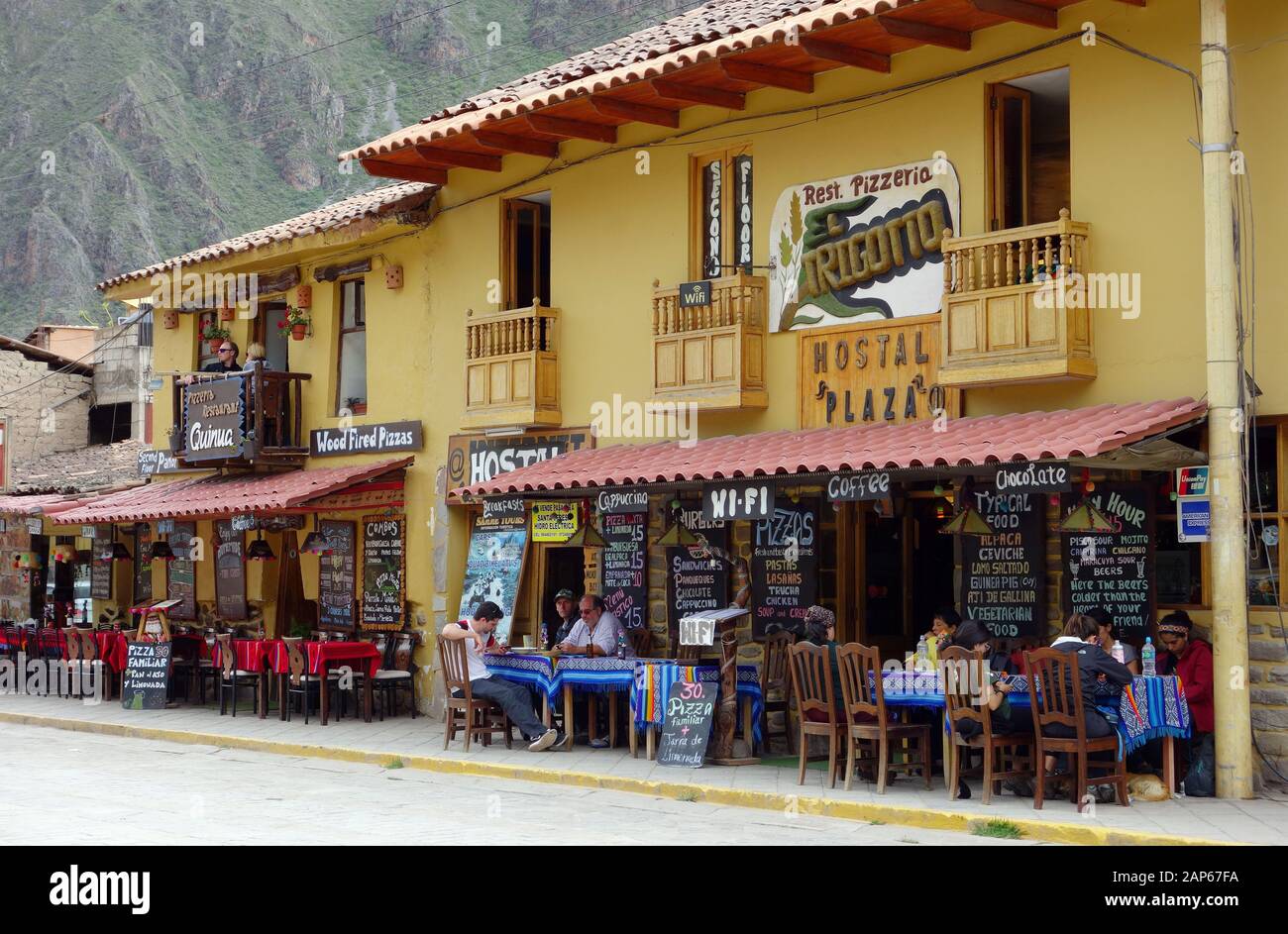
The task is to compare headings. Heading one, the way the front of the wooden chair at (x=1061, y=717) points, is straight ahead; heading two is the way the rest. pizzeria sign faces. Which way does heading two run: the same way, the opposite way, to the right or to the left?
the opposite way

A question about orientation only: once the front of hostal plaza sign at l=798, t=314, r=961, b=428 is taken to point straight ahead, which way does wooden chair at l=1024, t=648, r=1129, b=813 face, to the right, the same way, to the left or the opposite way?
the opposite way

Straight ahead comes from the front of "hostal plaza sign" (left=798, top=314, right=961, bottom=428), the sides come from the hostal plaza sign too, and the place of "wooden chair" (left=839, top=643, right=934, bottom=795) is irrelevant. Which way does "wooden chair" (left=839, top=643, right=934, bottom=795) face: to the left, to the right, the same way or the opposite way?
the opposite way

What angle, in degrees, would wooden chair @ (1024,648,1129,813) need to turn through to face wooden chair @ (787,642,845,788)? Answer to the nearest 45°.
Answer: approximately 90° to its left

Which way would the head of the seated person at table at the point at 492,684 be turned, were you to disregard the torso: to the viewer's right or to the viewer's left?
to the viewer's right

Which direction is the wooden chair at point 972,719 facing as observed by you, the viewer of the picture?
facing away from the viewer and to the right of the viewer

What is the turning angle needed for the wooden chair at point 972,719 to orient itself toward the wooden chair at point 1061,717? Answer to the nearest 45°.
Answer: approximately 90° to its right

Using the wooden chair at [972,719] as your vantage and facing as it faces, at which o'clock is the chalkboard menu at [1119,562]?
The chalkboard menu is roughly at 12 o'clock from the wooden chair.

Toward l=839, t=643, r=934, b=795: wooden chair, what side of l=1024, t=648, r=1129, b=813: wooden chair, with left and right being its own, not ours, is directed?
left

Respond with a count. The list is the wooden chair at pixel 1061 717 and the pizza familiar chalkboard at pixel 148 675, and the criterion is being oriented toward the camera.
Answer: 1

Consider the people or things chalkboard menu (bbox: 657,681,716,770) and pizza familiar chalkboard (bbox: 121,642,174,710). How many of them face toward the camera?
2

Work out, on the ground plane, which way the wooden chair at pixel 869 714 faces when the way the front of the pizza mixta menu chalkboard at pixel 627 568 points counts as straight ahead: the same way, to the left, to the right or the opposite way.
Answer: the opposite way

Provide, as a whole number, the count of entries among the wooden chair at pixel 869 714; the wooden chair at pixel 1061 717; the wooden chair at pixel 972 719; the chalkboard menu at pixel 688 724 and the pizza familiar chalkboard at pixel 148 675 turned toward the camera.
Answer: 2

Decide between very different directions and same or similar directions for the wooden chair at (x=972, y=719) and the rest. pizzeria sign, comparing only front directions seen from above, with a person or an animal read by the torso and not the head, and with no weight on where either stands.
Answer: very different directions
